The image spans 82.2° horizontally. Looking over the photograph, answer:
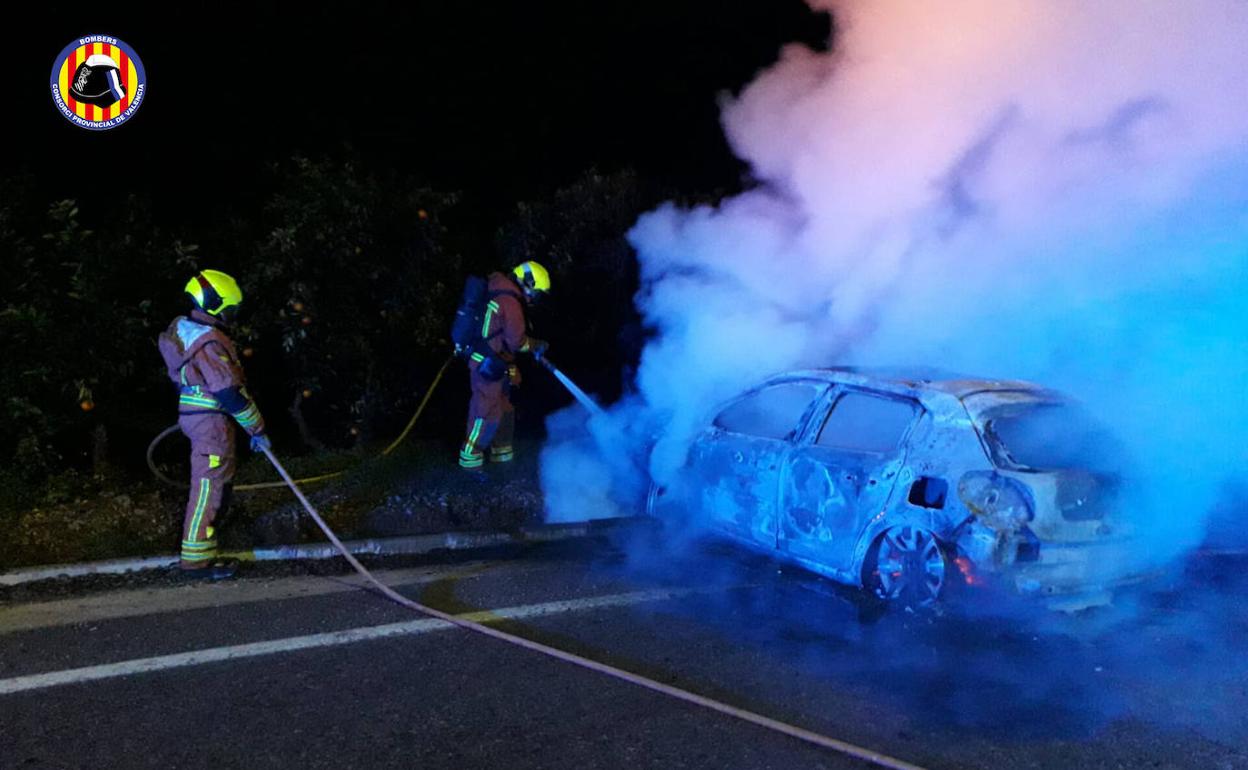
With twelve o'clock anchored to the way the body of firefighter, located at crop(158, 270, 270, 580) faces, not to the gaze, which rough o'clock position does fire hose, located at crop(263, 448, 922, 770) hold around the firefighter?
The fire hose is roughly at 2 o'clock from the firefighter.

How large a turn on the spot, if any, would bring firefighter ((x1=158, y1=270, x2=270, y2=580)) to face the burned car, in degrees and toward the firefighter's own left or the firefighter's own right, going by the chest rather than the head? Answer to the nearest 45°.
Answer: approximately 45° to the firefighter's own right

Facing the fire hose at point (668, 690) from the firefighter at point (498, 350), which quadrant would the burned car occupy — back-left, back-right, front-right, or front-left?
front-left

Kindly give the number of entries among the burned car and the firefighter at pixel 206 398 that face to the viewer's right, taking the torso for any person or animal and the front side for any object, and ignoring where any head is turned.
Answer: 1

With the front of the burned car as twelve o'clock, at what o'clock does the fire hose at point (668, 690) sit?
The fire hose is roughly at 9 o'clock from the burned car.

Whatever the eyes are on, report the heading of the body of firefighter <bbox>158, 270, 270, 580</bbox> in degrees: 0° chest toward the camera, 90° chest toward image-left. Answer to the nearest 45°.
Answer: approximately 270°

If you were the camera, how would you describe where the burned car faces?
facing away from the viewer and to the left of the viewer

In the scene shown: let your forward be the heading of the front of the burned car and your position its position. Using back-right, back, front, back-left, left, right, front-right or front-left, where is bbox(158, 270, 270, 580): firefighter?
front-left

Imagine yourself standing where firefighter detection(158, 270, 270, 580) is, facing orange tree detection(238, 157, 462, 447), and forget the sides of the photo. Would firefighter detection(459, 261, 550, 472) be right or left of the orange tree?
right
